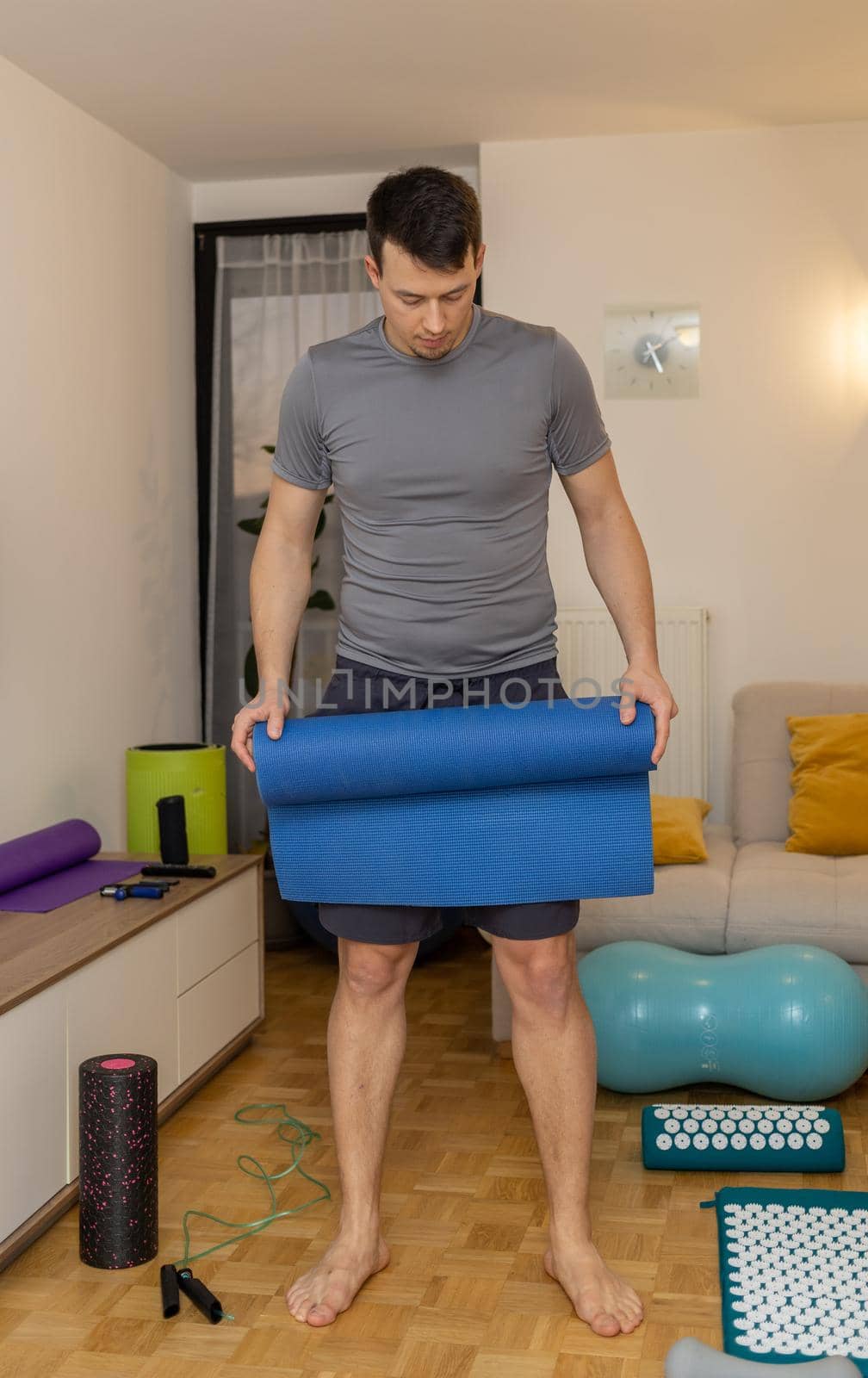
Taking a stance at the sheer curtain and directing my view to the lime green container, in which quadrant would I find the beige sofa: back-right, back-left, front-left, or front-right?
front-left

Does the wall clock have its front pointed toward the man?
yes

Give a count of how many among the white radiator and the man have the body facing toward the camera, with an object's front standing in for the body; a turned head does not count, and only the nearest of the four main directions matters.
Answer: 2

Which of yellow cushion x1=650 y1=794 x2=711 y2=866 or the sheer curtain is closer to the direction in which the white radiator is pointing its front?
the yellow cushion

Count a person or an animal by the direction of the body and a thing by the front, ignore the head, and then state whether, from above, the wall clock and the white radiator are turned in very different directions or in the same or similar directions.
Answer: same or similar directions

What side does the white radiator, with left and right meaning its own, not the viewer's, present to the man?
front

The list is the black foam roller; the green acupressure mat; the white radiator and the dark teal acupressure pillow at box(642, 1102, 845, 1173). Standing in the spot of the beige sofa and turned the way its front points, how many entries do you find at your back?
1

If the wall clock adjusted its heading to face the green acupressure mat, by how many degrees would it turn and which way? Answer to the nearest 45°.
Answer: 0° — it already faces it

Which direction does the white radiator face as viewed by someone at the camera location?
facing the viewer

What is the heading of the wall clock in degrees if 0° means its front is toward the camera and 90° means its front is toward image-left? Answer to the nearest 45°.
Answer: approximately 0°

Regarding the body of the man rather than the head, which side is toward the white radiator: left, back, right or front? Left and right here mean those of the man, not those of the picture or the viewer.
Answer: back

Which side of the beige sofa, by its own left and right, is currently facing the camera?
front

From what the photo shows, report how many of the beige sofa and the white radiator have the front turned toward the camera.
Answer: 2

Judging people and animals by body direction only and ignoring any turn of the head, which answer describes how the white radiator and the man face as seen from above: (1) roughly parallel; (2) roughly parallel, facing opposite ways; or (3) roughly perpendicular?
roughly parallel

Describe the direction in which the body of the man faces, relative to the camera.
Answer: toward the camera

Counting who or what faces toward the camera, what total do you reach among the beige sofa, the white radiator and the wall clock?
3

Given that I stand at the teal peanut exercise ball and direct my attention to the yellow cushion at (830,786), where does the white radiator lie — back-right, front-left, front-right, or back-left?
front-left
